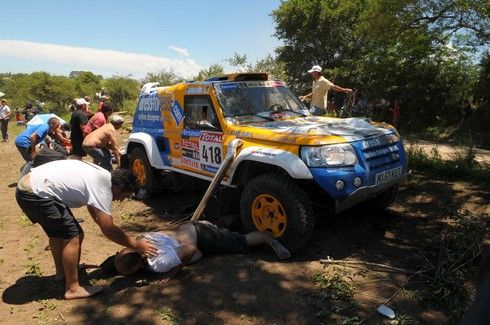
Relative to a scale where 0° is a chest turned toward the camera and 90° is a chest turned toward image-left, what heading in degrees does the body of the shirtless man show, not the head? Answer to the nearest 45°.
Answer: approximately 270°

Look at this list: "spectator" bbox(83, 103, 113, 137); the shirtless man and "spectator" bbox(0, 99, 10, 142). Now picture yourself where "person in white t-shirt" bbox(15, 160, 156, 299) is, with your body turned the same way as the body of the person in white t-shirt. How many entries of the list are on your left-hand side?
3

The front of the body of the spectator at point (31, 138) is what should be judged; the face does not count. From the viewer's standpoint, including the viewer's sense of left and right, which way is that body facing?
facing to the right of the viewer

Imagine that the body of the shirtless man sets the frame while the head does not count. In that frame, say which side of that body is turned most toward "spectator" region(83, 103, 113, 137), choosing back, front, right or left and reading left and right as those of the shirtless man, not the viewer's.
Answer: left

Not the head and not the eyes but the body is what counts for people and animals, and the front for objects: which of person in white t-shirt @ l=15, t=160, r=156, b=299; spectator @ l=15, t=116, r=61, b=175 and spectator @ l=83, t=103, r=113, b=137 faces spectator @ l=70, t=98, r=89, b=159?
spectator @ l=15, t=116, r=61, b=175

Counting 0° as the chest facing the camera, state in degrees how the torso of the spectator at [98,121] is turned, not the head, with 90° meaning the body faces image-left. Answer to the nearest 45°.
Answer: approximately 270°

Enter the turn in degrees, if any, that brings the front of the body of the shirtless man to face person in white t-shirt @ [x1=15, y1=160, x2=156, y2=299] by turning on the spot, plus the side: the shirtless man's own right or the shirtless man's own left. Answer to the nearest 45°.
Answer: approximately 90° to the shirtless man's own right

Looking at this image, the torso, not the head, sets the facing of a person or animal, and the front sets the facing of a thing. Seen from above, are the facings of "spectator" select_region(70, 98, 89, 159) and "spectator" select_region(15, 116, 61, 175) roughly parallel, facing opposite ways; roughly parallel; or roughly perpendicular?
roughly parallel

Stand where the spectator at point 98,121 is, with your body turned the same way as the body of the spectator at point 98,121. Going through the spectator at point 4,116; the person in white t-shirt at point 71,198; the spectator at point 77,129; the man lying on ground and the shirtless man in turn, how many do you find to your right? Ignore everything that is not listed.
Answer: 3

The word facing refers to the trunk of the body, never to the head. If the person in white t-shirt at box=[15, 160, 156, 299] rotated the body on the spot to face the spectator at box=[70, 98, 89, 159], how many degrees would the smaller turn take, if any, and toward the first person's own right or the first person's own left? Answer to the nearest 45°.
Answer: approximately 90° to the first person's own left

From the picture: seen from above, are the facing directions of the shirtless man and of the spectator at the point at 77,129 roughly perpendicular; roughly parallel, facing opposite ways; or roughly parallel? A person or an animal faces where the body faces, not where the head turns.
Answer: roughly parallel

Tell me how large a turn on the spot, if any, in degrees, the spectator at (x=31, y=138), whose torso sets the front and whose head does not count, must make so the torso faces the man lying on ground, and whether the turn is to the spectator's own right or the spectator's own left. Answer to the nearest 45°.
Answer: approximately 90° to the spectator's own right

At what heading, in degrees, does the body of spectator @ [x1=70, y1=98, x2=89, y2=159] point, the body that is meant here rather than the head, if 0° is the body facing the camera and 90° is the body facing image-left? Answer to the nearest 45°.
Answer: approximately 270°

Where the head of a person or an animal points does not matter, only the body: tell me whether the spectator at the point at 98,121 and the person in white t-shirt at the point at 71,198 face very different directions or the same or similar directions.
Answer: same or similar directions
